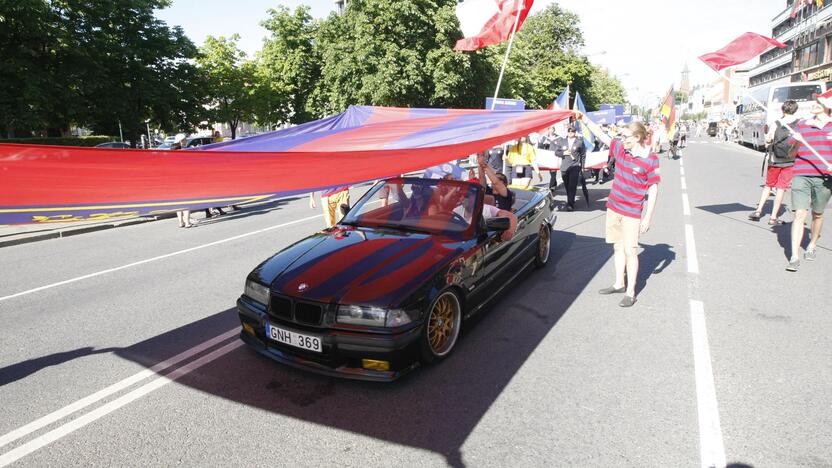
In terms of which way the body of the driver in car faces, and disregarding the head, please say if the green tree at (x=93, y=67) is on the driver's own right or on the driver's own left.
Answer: on the driver's own right

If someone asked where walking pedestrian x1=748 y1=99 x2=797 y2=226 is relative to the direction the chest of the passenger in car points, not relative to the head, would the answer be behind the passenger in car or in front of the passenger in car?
behind

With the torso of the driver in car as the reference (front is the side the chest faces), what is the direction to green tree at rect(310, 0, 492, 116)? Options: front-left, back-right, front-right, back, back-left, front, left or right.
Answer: back-right

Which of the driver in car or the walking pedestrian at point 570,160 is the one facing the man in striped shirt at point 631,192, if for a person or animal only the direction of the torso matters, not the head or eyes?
the walking pedestrian

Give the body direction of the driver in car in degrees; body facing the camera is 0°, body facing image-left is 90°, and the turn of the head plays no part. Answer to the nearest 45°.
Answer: approximately 45°

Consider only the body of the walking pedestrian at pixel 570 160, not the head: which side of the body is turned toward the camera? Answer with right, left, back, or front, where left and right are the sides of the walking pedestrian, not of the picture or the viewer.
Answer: front

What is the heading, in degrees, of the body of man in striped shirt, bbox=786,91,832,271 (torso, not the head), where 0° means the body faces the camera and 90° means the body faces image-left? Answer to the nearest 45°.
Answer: approximately 45°

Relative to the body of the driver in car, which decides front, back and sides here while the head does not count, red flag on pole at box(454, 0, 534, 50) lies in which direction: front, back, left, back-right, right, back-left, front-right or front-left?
back-right

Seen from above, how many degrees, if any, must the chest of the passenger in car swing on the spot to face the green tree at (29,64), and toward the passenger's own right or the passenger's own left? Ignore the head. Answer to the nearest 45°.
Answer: approximately 90° to the passenger's own right

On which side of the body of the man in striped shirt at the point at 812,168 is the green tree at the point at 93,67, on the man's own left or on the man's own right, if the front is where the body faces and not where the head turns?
on the man's own right

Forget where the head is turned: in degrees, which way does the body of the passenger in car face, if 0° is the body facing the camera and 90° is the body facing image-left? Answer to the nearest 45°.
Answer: approximately 45°

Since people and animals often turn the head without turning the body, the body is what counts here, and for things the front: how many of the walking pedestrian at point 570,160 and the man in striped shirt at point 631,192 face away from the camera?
0

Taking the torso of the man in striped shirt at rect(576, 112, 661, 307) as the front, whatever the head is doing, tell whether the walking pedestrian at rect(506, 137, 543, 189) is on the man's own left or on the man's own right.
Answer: on the man's own right

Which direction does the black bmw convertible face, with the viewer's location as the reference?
facing the viewer and to the left of the viewer
